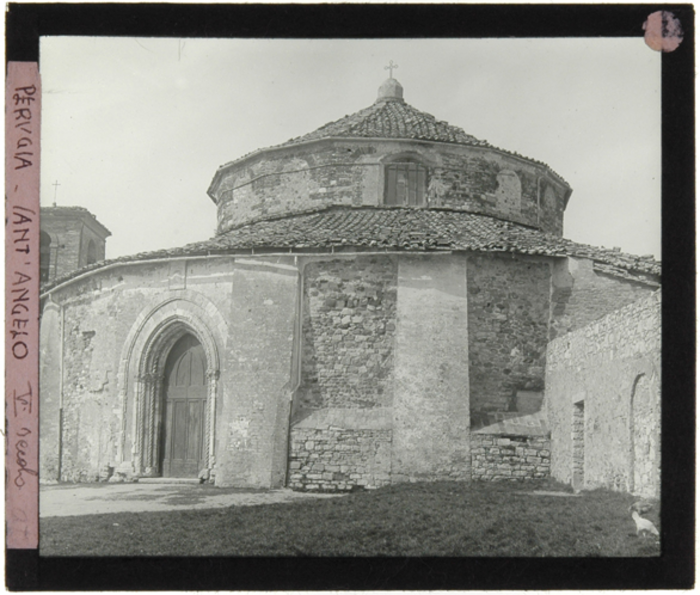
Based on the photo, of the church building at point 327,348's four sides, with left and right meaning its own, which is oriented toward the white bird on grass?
left

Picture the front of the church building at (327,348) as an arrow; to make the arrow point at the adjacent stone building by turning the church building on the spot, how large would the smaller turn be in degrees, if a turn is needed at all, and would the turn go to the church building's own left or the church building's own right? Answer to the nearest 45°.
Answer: approximately 90° to the church building's own left

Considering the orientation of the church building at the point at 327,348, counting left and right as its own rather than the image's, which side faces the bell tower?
right

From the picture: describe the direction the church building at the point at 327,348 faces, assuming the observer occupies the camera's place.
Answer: facing the viewer and to the left of the viewer
